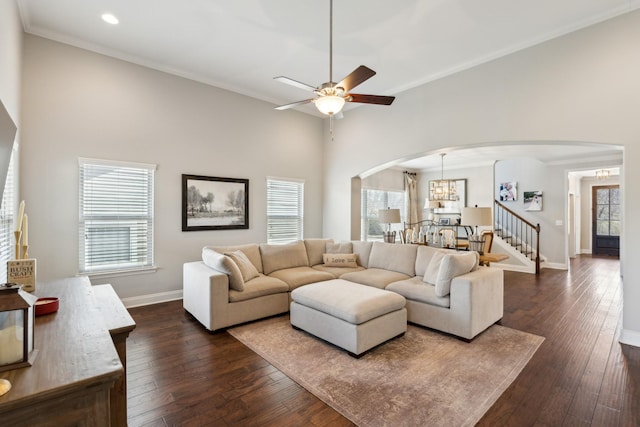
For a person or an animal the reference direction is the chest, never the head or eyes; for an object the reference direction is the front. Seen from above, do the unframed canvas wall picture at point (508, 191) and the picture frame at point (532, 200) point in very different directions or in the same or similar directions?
same or similar directions

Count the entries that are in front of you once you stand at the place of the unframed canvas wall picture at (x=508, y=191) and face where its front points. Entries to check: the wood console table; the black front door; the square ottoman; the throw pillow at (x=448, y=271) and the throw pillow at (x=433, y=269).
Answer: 4

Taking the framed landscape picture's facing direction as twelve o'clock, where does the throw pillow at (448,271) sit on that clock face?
The throw pillow is roughly at 12 o'clock from the framed landscape picture.

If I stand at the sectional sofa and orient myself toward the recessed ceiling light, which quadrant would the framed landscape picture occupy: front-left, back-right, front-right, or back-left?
front-right

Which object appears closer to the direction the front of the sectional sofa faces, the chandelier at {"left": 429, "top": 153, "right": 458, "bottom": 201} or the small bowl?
the small bowl

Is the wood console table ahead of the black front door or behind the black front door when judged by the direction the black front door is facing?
ahead

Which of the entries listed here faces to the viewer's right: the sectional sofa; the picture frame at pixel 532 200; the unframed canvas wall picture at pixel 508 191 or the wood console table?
the wood console table

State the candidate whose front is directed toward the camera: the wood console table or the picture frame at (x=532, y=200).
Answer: the picture frame

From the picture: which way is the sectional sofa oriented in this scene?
toward the camera

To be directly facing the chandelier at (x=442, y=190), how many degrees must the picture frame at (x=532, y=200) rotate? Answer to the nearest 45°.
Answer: approximately 45° to its right

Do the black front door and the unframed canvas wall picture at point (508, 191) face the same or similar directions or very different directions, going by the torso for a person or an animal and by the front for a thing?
same or similar directions

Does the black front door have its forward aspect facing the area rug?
yes

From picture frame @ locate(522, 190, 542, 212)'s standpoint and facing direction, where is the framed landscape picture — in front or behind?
in front

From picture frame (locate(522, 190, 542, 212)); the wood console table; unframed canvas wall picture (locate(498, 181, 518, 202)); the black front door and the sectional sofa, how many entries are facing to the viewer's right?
1
